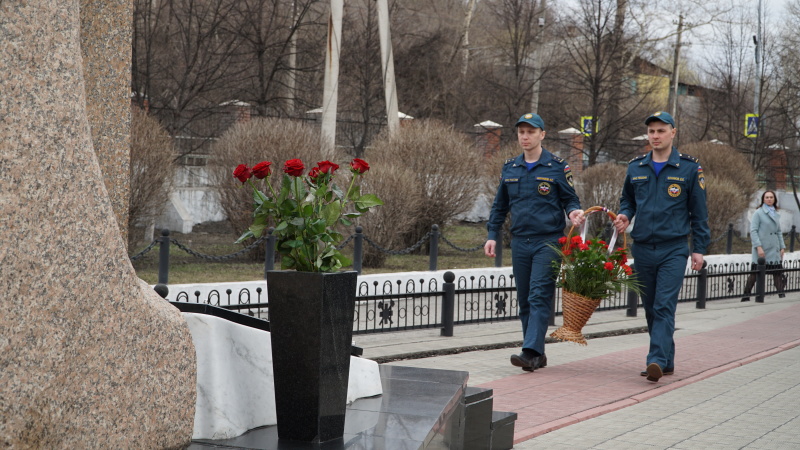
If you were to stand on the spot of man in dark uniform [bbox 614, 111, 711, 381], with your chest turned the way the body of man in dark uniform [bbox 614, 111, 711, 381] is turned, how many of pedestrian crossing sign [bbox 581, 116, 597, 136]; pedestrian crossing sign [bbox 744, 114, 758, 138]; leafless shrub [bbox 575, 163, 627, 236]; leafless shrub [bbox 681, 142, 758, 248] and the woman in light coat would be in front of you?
0

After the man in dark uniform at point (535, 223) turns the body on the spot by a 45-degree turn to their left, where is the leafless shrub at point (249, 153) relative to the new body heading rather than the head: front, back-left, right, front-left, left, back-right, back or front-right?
back-right

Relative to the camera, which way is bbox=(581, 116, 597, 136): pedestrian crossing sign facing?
toward the camera

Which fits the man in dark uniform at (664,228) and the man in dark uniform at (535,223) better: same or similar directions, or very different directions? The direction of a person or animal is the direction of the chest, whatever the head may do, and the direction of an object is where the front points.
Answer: same or similar directions

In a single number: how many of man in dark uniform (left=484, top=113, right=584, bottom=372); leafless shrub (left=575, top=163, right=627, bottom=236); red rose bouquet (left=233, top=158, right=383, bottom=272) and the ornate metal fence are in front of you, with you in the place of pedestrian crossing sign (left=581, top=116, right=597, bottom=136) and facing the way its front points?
4

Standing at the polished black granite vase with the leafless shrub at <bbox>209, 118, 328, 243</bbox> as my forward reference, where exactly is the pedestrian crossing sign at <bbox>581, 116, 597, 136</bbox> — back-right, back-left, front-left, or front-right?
front-right

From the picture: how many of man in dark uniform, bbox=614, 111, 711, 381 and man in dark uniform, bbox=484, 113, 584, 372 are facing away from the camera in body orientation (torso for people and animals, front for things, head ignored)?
0

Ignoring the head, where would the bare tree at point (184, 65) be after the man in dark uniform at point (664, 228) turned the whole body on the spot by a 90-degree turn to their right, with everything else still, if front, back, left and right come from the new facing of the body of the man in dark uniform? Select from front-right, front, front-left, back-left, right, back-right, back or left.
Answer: front

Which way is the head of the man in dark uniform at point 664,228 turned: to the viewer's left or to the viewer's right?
to the viewer's left

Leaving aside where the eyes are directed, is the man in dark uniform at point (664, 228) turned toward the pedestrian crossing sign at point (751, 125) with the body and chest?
no

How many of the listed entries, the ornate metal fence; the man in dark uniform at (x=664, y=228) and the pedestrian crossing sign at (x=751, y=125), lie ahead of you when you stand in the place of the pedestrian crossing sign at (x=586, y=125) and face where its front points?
2

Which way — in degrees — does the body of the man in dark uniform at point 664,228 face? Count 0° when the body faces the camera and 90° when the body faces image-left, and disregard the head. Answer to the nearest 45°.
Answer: approximately 45°

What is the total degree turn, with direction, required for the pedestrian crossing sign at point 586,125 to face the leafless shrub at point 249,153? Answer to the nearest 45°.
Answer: approximately 45° to its right

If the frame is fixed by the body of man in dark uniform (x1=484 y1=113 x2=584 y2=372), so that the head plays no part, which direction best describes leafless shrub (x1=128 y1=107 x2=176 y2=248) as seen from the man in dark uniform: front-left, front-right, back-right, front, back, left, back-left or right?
right

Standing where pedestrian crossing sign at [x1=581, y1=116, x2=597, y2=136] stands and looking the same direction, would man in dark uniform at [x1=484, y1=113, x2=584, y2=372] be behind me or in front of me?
in front

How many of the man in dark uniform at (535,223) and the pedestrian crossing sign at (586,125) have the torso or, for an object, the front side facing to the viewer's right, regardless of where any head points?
0

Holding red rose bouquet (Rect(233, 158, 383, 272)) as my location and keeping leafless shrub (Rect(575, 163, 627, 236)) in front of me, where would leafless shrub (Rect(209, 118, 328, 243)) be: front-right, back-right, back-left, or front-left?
front-left

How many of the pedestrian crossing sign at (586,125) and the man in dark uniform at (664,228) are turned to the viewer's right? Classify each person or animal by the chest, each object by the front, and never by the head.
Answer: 0

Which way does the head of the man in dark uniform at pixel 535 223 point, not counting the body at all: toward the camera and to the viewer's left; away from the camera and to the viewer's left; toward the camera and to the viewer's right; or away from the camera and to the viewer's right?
toward the camera and to the viewer's left

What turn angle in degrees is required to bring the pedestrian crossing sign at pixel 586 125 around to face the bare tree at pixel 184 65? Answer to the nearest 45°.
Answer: approximately 45° to its right

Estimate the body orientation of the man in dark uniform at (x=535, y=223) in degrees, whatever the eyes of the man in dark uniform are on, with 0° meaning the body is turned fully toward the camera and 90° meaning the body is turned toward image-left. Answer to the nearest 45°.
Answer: approximately 45°
